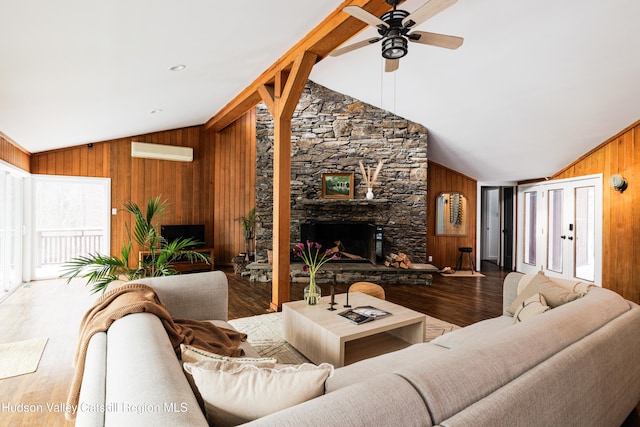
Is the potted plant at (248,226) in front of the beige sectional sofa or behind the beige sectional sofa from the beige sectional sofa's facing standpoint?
in front

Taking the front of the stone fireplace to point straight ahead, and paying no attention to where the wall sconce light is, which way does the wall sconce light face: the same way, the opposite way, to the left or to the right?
to the right

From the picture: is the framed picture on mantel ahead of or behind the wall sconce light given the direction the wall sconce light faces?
ahead

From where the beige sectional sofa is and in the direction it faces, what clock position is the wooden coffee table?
The wooden coffee table is roughly at 1 o'clock from the beige sectional sofa.

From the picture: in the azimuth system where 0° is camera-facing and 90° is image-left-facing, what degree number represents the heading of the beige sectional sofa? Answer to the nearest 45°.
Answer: approximately 135°

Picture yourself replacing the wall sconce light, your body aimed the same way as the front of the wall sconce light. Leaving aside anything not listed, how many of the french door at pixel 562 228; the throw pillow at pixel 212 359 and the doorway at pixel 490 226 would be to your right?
2

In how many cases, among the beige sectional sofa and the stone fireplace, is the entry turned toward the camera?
1

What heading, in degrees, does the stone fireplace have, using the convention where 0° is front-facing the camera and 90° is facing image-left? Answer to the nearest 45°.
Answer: approximately 0°

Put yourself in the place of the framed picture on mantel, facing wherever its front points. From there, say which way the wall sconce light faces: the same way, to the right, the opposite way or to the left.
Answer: to the right
